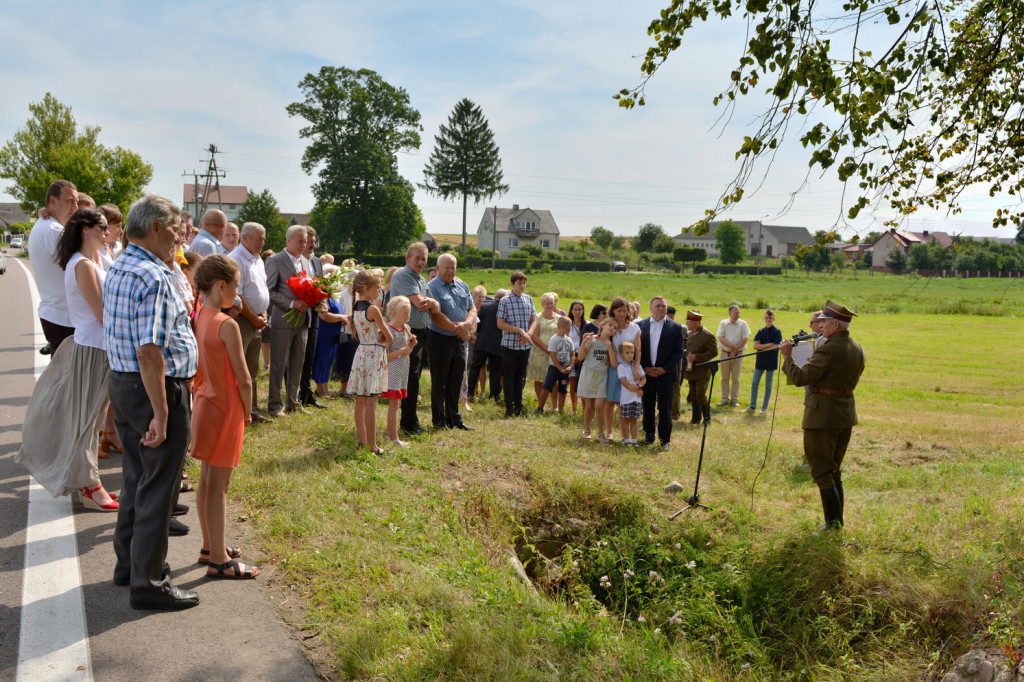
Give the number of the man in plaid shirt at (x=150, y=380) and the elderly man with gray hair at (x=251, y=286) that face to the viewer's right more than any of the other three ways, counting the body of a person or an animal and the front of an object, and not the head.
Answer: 2

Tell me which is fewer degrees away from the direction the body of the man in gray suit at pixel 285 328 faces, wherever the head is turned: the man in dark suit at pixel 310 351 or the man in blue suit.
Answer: the man in blue suit

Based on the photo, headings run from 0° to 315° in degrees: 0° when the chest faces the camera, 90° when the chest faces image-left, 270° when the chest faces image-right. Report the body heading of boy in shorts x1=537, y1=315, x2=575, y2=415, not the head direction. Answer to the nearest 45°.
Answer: approximately 315°

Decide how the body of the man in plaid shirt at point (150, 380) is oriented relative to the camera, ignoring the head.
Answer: to the viewer's right

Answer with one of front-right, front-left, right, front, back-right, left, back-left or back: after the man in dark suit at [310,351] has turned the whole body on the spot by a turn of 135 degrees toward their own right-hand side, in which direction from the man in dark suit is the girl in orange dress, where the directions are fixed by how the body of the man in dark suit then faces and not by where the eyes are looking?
front-left

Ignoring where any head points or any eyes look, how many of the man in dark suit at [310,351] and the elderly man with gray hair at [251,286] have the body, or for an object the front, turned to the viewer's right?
2

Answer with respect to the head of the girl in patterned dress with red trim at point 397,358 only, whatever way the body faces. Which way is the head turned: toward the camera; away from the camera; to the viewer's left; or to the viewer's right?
to the viewer's right

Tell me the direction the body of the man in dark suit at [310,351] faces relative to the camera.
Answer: to the viewer's right

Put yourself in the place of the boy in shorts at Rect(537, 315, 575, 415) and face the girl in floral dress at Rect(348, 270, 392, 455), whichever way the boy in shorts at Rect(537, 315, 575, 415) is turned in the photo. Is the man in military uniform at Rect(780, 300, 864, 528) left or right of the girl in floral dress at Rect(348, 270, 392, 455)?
left

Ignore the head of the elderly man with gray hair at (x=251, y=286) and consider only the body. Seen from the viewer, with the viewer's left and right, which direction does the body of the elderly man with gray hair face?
facing to the right of the viewer

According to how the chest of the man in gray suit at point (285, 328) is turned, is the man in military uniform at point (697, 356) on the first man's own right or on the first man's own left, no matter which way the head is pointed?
on the first man's own left
